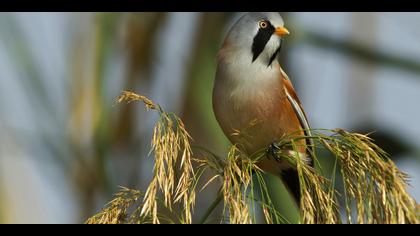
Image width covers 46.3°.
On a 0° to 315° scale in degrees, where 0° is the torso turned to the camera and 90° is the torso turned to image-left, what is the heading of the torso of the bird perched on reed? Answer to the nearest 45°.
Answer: approximately 45°

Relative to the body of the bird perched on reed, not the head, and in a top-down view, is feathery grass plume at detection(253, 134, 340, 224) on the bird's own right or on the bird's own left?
on the bird's own left
